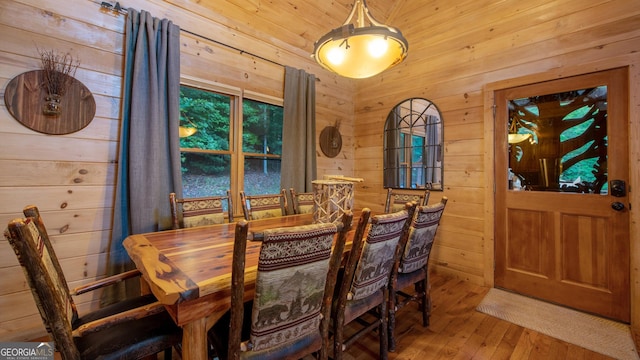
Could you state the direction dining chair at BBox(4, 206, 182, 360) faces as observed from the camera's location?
facing to the right of the viewer

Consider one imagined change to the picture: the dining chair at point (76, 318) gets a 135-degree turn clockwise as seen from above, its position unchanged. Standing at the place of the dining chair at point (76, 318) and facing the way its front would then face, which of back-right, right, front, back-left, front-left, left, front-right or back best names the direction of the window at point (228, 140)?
back

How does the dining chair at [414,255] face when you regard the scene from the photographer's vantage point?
facing away from the viewer and to the left of the viewer

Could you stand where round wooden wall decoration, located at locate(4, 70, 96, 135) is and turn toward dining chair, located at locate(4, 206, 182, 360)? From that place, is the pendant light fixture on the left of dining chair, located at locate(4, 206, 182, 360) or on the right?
left

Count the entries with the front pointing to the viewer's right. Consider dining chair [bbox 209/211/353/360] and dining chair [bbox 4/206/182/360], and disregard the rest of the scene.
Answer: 1

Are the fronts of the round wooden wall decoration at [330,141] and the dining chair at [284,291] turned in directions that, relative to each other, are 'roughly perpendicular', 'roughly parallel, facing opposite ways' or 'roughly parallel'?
roughly parallel, facing opposite ways

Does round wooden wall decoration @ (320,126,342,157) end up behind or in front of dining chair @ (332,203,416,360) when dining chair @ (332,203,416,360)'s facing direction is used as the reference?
in front

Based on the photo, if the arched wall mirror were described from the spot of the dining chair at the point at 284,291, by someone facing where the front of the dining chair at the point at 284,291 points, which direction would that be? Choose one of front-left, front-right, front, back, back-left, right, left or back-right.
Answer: right

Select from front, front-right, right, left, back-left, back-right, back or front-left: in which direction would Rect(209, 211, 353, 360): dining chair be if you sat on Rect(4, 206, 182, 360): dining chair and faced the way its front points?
front-right

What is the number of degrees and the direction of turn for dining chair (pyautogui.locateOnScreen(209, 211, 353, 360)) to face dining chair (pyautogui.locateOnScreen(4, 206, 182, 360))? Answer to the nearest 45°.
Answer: approximately 45° to its left

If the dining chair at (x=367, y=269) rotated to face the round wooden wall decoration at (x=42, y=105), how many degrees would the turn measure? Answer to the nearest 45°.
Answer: approximately 45° to its left

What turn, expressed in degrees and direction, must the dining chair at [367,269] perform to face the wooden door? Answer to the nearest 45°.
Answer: approximately 90° to its right

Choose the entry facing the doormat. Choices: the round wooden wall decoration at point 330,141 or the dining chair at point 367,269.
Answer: the round wooden wall decoration

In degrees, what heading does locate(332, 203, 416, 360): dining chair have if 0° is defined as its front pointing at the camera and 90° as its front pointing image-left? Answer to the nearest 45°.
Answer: approximately 135°

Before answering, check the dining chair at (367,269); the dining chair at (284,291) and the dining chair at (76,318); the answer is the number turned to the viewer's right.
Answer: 1

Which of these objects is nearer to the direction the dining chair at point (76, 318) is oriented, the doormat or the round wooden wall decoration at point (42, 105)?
the doormat

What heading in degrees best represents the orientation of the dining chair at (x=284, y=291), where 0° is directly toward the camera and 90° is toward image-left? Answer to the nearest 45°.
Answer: approximately 135°

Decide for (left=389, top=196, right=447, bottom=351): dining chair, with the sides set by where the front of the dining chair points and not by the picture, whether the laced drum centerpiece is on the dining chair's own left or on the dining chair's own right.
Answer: on the dining chair's own left

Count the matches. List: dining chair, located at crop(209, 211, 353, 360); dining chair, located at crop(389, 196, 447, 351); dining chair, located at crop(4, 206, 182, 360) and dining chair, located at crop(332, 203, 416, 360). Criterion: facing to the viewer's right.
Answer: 1

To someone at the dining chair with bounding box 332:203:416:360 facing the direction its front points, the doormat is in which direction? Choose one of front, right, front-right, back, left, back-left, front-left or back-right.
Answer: right

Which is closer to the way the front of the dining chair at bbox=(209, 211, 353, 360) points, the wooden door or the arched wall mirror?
the arched wall mirror
